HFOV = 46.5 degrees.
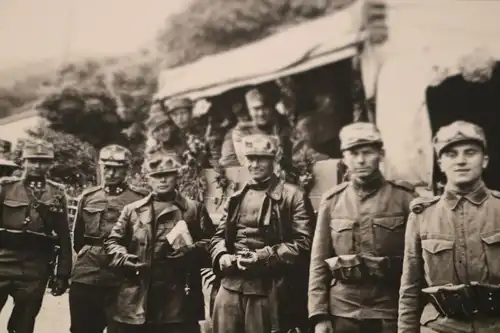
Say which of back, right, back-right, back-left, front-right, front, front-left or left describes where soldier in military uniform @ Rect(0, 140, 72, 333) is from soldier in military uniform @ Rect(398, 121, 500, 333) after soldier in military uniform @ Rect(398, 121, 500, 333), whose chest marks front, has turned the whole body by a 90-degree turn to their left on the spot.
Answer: back

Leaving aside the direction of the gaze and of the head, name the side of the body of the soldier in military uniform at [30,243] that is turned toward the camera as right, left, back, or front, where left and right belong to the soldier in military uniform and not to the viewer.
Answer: front

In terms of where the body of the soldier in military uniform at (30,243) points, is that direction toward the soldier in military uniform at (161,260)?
no

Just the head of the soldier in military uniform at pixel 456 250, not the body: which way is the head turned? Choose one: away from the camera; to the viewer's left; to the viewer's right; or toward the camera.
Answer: toward the camera

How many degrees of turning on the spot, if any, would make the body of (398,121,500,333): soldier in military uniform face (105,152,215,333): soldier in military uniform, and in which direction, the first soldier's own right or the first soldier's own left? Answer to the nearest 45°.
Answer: approximately 90° to the first soldier's own right

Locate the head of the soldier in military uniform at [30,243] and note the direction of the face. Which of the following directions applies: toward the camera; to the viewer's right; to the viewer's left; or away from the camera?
toward the camera
